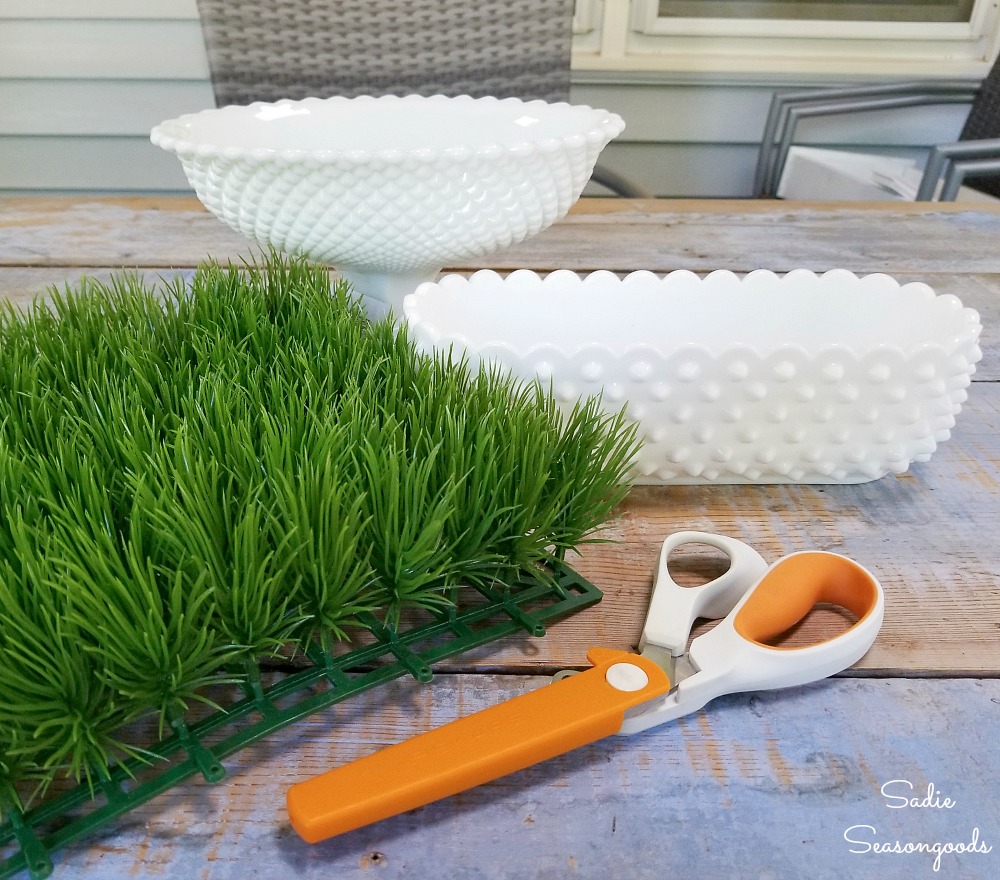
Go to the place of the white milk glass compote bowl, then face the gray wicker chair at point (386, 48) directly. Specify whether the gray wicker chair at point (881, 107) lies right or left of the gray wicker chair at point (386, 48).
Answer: right

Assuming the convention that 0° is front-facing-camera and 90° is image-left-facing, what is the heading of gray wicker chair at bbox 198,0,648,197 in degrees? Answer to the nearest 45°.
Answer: approximately 0°

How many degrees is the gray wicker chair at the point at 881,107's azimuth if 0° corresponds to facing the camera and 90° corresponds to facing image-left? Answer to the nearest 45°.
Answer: approximately 45°

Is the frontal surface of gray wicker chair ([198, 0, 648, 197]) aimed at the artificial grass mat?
yes

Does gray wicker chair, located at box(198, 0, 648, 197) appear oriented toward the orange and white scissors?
yes

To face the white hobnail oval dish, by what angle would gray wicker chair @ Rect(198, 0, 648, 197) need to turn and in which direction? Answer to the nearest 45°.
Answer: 0° — it already faces it

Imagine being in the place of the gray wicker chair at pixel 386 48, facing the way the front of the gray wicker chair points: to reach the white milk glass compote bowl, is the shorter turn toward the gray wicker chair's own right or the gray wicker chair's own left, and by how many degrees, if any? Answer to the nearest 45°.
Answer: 0° — it already faces it
